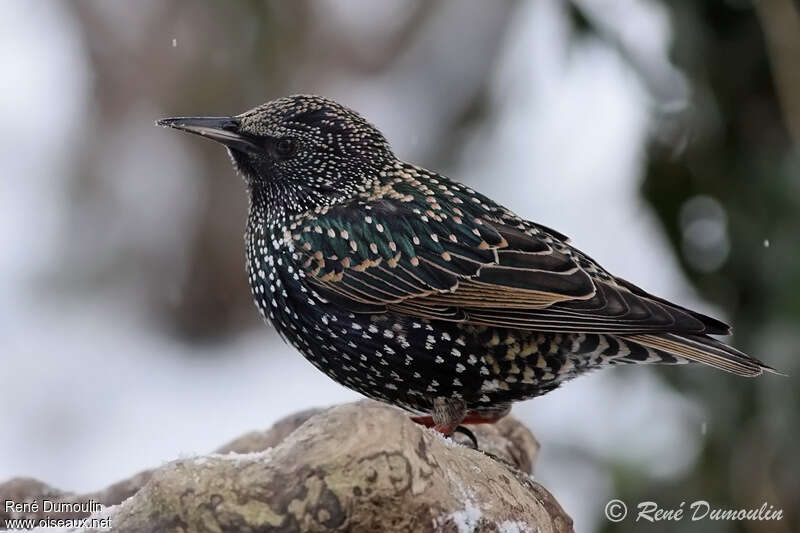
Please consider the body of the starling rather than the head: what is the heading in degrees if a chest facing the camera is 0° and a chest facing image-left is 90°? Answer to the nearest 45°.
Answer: approximately 90°
